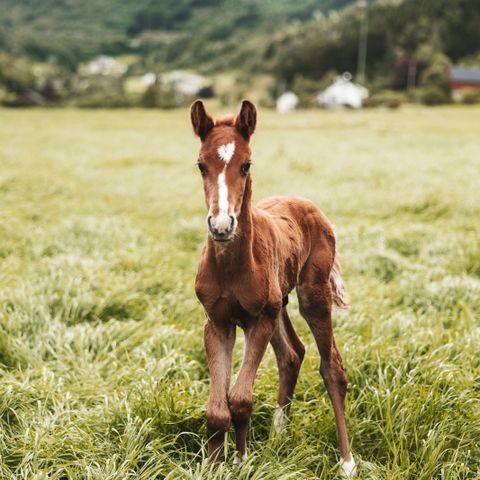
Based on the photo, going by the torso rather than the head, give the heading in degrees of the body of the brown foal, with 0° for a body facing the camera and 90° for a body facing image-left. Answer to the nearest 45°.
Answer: approximately 45°
